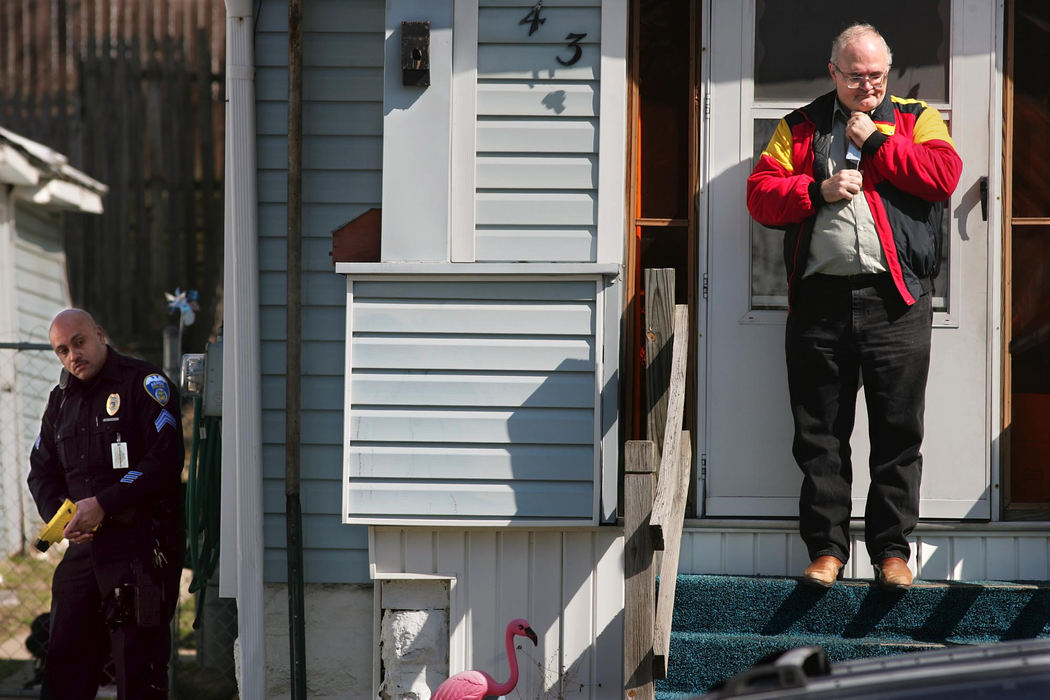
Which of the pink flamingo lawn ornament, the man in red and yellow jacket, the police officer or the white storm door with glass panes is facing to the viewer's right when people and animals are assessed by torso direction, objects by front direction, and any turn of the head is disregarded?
the pink flamingo lawn ornament

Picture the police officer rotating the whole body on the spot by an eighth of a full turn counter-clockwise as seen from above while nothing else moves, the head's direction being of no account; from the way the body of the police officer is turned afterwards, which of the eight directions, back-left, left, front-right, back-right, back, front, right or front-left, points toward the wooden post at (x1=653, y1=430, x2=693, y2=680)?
front-left

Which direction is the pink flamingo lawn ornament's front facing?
to the viewer's right

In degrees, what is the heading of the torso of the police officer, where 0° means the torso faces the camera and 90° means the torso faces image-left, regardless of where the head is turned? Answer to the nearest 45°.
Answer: approximately 45°

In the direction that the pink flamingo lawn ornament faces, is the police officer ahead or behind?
behind

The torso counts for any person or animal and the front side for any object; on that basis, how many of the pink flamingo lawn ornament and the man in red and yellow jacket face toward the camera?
1

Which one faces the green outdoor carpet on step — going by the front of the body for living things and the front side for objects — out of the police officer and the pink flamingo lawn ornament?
the pink flamingo lawn ornament

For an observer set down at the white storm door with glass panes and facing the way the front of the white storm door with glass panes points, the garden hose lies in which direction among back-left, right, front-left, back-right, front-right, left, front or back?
right

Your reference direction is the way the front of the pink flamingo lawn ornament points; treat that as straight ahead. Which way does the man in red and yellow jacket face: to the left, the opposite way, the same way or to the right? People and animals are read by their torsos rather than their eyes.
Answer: to the right

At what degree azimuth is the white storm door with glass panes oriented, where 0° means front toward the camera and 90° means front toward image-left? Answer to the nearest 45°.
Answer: approximately 0°

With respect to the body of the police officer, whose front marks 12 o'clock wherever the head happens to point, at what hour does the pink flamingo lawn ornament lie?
The pink flamingo lawn ornament is roughly at 9 o'clock from the police officer.
